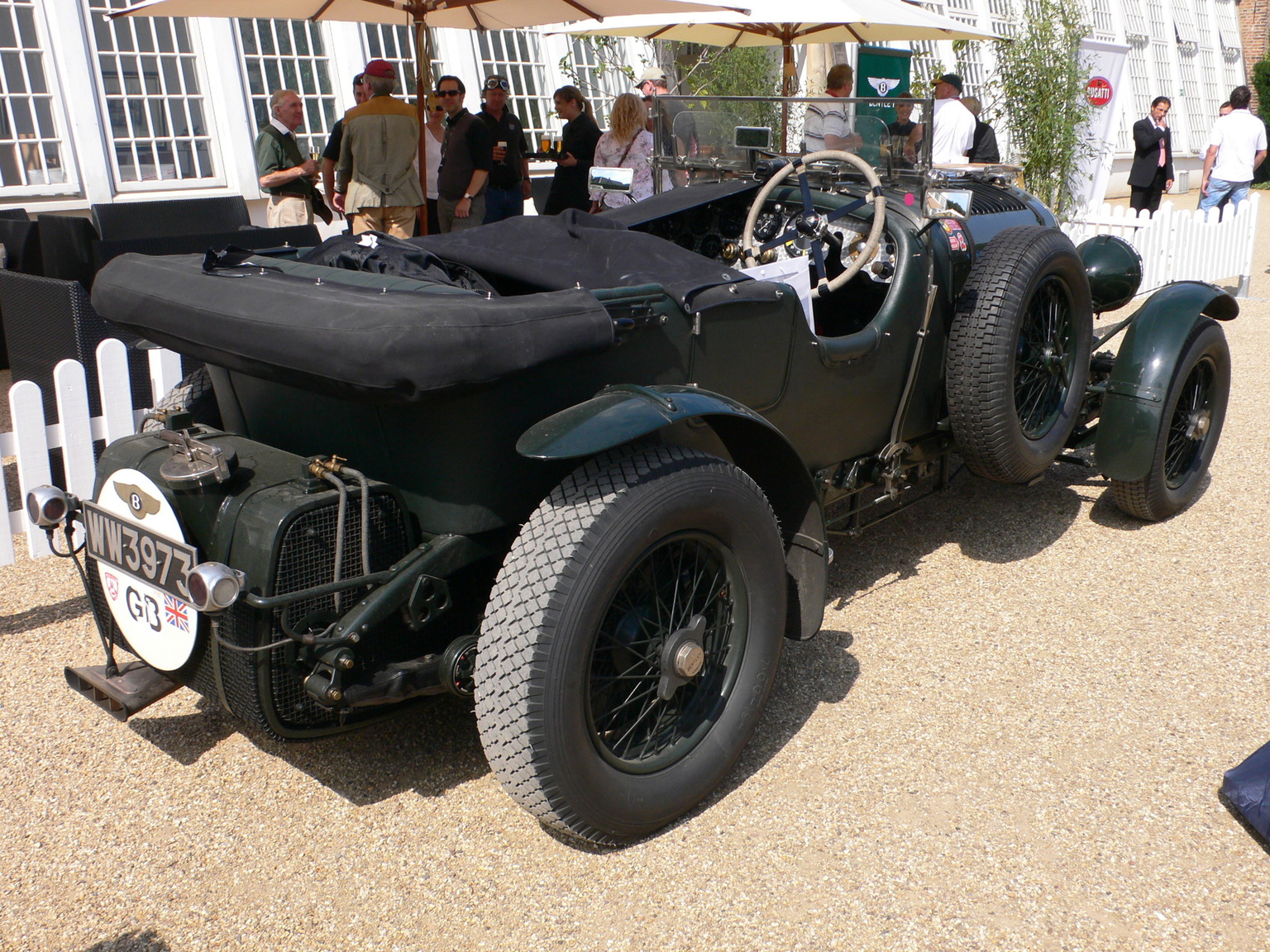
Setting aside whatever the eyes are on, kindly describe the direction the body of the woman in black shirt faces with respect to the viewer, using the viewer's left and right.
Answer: facing to the left of the viewer

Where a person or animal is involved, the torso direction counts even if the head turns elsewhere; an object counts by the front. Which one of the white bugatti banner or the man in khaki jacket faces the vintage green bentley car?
the white bugatti banner

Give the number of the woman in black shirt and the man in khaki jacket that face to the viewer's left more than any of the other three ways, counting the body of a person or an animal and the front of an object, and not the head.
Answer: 1

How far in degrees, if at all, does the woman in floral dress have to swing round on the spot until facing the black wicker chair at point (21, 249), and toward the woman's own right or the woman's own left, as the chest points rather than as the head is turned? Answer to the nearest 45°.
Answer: approximately 90° to the woman's own left

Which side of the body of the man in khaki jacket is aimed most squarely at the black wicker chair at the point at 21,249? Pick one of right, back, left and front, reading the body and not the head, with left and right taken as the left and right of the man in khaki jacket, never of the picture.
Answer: left

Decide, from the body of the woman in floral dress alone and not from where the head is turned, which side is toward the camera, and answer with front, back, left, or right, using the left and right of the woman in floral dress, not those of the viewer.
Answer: back

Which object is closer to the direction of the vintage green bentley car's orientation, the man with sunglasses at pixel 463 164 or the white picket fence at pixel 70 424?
the man with sunglasses

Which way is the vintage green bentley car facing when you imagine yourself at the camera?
facing away from the viewer and to the right of the viewer

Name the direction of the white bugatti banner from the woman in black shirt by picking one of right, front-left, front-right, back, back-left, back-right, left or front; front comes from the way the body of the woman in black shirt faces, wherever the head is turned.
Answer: back-right

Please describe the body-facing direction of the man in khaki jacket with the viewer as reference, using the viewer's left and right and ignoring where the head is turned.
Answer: facing away from the viewer

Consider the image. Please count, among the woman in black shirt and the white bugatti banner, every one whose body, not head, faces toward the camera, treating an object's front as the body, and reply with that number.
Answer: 1

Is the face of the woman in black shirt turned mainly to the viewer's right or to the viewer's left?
to the viewer's left

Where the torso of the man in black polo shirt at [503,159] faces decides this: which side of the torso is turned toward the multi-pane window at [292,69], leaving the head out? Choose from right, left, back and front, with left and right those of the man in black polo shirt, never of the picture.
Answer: right

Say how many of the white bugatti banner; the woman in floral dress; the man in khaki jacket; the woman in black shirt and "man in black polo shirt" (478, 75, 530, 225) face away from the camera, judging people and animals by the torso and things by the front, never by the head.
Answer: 2
